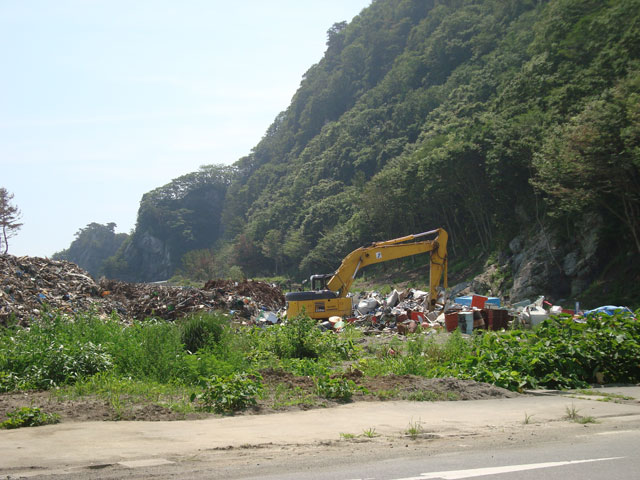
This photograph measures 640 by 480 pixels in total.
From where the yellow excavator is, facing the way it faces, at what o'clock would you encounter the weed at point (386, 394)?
The weed is roughly at 3 o'clock from the yellow excavator.

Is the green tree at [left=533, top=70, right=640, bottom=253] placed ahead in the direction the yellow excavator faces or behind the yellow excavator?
ahead

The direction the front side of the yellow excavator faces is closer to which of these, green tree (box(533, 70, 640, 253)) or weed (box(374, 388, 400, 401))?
the green tree

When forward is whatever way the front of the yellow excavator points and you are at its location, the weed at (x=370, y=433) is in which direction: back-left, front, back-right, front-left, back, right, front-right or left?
right

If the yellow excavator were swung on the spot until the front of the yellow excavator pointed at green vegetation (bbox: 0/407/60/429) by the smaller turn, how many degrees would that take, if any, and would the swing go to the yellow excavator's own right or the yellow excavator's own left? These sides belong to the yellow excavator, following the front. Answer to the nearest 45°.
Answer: approximately 90° to the yellow excavator's own right

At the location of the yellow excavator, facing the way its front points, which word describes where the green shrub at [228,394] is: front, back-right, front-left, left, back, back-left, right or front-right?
right

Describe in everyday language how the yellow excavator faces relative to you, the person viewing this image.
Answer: facing to the right of the viewer

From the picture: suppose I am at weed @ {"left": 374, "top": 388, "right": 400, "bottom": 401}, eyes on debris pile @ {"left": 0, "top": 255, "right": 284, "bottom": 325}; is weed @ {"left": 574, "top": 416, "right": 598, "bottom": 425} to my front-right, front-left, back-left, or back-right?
back-right

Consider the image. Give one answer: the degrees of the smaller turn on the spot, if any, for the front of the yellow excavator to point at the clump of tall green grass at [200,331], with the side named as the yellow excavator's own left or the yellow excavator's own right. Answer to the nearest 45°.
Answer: approximately 90° to the yellow excavator's own right

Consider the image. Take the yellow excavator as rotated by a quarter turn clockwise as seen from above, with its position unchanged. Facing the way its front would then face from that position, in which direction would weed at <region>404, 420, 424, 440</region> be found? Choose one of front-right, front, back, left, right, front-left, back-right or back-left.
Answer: front

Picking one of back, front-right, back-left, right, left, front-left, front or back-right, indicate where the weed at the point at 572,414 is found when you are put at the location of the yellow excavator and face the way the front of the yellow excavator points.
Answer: right

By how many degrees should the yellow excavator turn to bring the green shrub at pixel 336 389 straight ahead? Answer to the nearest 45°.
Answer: approximately 90° to its right
